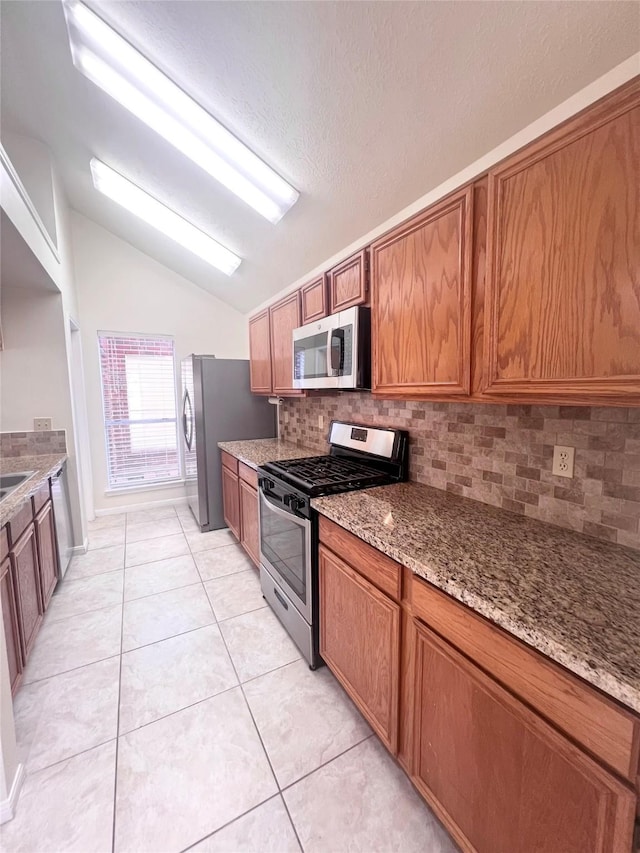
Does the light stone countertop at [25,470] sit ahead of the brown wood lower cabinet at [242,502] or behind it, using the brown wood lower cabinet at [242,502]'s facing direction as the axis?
ahead

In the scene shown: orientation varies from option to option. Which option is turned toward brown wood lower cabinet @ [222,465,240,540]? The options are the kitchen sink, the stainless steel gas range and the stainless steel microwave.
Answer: the kitchen sink

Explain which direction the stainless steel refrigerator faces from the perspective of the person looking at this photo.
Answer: facing to the left of the viewer

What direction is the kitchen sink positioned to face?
to the viewer's right

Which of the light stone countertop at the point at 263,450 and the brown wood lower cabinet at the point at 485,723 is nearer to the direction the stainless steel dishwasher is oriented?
the light stone countertop

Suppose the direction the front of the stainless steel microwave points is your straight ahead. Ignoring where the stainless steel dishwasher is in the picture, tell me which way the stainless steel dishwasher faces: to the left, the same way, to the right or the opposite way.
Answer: the opposite way

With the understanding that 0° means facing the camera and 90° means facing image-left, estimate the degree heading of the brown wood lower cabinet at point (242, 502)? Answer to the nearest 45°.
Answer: approximately 90°

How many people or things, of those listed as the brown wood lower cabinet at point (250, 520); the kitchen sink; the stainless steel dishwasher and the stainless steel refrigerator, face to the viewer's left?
2

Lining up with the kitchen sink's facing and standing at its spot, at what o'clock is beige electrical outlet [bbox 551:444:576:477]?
The beige electrical outlet is roughly at 2 o'clock from the kitchen sink.

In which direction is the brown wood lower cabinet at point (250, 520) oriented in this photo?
to the viewer's left

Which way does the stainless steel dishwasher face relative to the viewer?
to the viewer's right
